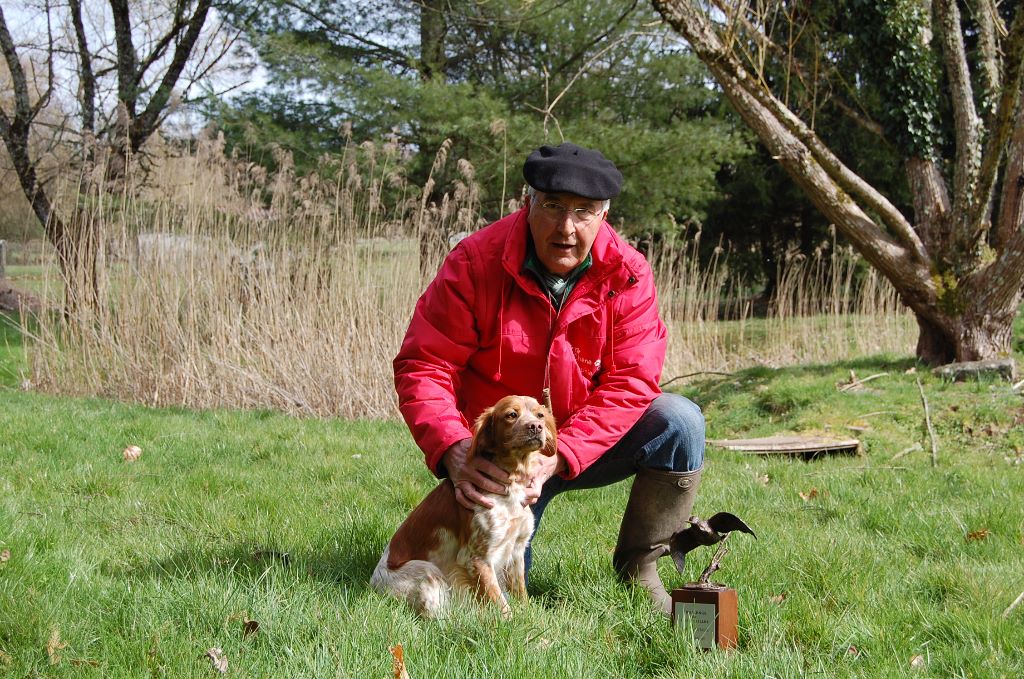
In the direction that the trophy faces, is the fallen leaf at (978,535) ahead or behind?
behind

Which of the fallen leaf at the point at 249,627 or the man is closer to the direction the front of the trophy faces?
the fallen leaf

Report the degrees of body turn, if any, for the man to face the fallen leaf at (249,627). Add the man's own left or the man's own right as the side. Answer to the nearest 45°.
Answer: approximately 45° to the man's own right

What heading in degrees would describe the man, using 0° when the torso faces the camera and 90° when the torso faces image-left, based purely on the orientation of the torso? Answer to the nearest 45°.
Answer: approximately 0°

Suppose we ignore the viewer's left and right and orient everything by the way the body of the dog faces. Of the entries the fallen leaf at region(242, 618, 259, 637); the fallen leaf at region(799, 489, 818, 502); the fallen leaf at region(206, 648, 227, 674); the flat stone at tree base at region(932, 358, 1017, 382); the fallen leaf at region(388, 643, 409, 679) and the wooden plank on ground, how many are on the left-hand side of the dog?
3

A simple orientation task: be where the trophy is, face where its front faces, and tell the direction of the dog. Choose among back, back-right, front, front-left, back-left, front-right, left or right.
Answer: front-right

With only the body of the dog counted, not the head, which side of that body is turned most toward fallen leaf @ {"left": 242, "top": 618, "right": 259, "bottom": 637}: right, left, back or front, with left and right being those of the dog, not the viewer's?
right

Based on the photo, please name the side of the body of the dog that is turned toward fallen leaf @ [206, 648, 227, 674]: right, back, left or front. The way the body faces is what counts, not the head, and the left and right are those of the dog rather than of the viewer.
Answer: right

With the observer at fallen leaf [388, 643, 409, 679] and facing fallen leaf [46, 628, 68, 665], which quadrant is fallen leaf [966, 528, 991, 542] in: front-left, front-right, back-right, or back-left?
back-right

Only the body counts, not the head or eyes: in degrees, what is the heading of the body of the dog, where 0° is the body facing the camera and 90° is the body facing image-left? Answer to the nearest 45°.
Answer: approximately 315°

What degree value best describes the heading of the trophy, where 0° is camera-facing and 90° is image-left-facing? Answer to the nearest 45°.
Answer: approximately 45°

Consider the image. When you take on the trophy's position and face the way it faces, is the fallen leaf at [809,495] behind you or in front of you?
behind

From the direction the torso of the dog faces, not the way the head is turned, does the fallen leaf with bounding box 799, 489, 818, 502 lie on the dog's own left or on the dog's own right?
on the dog's own left
